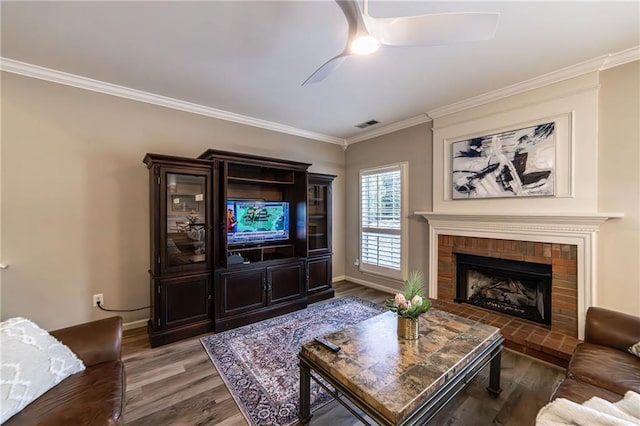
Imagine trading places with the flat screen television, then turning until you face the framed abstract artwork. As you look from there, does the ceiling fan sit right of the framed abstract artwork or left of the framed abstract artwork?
right

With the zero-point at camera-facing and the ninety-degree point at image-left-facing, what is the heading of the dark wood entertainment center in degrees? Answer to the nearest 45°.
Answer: approximately 315°

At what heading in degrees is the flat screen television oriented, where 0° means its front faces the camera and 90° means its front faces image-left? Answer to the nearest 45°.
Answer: approximately 315°

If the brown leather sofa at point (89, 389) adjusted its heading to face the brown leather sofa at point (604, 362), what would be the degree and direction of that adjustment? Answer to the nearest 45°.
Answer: approximately 45° to its right

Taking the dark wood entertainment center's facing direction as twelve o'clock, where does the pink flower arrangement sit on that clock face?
The pink flower arrangement is roughly at 12 o'clock from the dark wood entertainment center.

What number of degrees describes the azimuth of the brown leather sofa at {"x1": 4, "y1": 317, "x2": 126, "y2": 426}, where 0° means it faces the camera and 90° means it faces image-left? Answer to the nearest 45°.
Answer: approximately 270°

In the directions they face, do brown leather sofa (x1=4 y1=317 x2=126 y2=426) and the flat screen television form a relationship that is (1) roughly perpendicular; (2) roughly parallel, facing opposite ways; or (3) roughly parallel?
roughly perpendicular

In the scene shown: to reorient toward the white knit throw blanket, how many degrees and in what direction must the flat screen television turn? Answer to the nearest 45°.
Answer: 0° — it already faces it
